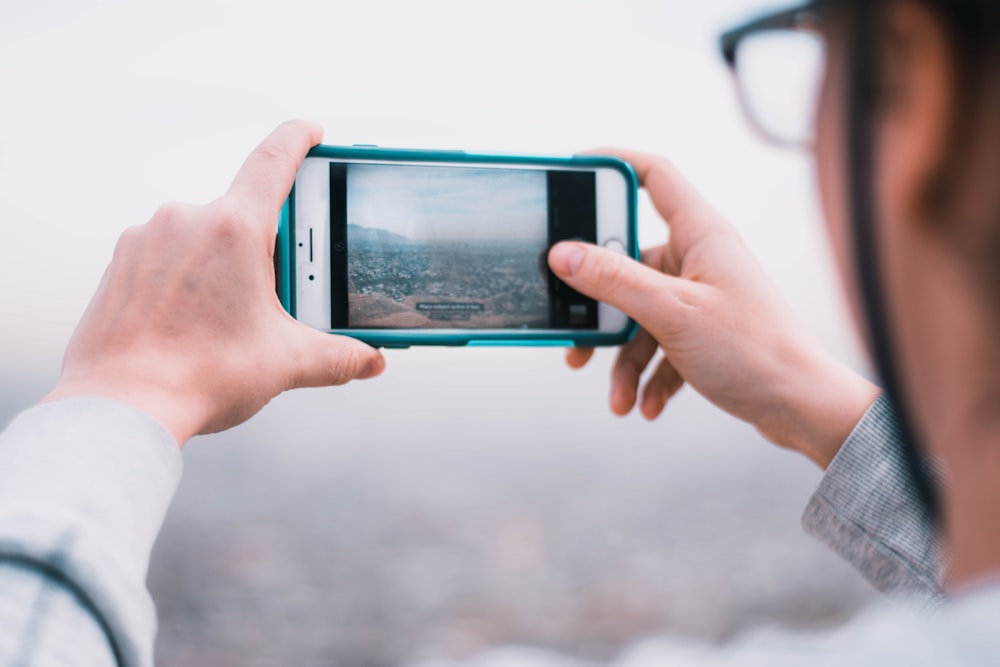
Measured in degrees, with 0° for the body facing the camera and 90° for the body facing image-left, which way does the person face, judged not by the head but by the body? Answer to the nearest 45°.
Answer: approximately 135°

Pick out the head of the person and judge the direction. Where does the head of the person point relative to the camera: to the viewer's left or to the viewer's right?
to the viewer's left
